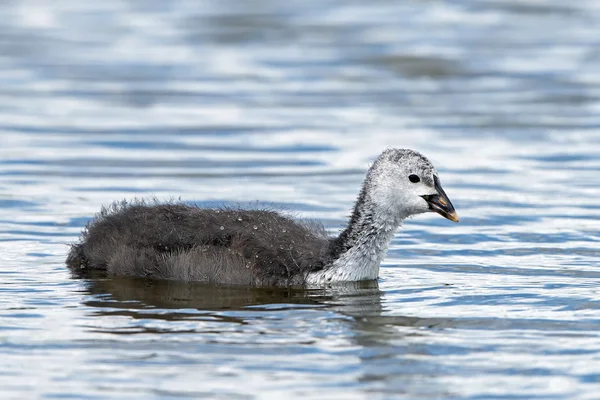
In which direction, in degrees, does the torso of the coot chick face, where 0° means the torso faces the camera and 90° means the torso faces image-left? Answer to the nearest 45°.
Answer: approximately 270°
